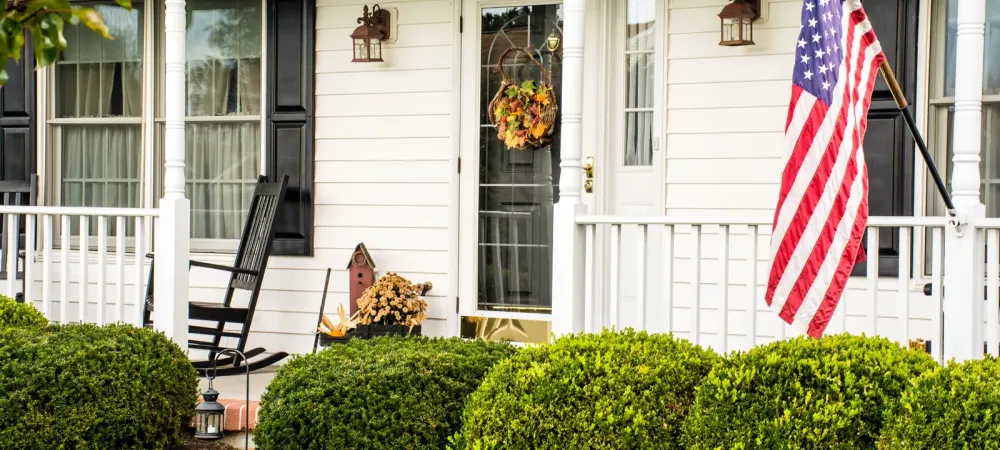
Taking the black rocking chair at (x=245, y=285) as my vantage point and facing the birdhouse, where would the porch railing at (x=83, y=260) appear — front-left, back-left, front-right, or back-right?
back-right

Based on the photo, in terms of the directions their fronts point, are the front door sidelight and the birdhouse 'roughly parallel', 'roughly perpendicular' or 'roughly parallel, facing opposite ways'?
roughly parallel

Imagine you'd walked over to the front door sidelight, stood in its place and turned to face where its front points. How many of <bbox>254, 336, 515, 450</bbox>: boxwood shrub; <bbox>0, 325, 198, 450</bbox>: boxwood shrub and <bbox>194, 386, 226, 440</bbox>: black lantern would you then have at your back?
0

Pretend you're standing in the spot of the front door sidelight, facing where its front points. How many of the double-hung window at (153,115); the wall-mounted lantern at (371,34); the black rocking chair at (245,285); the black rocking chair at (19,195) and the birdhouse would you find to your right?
5

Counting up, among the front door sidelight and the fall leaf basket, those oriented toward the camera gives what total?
2

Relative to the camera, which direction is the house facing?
toward the camera

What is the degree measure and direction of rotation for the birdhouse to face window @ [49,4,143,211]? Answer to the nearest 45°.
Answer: approximately 135° to its right

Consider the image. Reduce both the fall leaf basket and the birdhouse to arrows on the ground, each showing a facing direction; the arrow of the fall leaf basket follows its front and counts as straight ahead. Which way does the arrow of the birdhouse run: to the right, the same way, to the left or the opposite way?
the same way

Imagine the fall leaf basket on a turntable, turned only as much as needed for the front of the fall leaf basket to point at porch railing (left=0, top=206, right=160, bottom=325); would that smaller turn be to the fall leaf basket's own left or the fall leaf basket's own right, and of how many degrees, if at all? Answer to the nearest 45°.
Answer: approximately 90° to the fall leaf basket's own right

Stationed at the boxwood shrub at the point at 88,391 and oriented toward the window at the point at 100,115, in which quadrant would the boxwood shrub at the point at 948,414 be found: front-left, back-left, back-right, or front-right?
back-right

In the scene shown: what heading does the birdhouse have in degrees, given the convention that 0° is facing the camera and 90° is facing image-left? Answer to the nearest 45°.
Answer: approximately 0°

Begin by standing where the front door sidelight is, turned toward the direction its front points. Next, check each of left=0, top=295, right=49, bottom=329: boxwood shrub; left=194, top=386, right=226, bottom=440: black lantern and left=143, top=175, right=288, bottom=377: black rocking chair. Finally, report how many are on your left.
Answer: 0

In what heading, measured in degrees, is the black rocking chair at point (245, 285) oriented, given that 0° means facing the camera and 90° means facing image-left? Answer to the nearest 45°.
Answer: approximately 45°

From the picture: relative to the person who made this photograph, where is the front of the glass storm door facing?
facing the viewer
